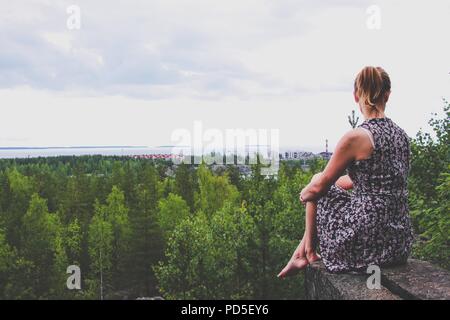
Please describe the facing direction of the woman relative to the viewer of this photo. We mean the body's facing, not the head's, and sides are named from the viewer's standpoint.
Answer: facing away from the viewer and to the left of the viewer
